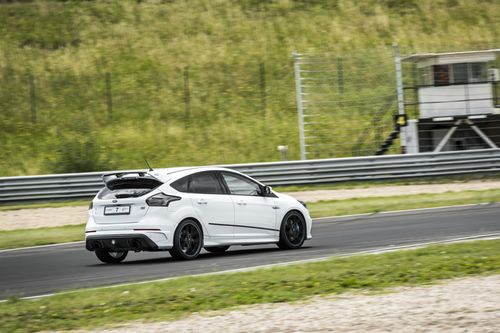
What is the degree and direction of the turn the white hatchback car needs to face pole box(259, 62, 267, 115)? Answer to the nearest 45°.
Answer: approximately 45° to its left

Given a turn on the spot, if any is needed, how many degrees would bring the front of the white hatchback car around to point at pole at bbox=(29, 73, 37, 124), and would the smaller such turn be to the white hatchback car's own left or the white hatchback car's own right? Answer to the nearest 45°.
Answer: approximately 45° to the white hatchback car's own left

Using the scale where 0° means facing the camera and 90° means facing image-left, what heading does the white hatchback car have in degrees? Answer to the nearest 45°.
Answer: approximately 225°

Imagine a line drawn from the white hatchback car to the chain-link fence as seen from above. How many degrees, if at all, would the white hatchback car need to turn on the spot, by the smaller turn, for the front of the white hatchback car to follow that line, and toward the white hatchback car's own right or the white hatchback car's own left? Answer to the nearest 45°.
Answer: approximately 45° to the white hatchback car's own left

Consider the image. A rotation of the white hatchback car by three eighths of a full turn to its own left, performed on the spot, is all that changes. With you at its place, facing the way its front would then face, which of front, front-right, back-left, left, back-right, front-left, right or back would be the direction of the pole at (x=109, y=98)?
right

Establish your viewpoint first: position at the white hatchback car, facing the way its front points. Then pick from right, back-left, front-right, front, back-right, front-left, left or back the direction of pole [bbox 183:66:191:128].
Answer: front-left
